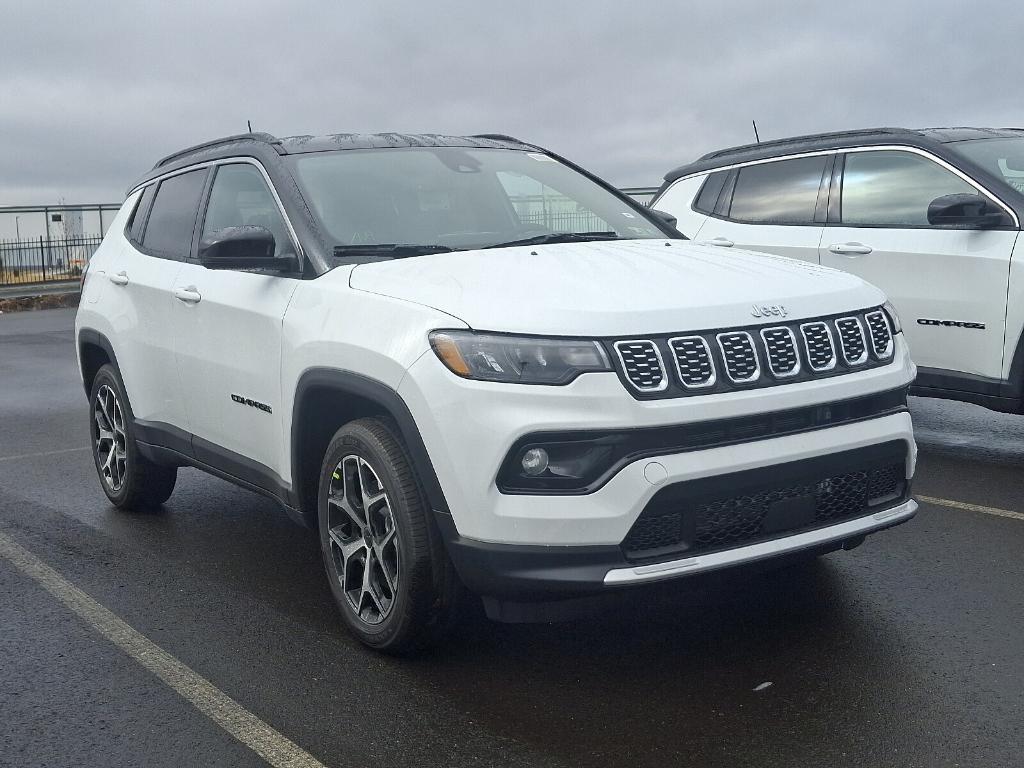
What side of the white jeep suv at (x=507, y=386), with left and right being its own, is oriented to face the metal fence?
back

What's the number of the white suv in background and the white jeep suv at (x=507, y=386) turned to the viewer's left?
0

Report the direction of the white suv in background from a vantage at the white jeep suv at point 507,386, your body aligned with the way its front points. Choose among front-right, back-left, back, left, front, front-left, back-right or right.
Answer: left

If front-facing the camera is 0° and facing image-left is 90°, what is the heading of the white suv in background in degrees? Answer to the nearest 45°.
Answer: approximately 315°

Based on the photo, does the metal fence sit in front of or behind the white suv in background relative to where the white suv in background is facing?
behind

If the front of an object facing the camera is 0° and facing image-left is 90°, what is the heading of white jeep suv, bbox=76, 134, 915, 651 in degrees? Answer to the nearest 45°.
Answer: approximately 315°

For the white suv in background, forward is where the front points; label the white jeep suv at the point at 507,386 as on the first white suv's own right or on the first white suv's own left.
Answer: on the first white suv's own right

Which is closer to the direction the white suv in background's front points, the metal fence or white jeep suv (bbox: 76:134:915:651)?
the white jeep suv
